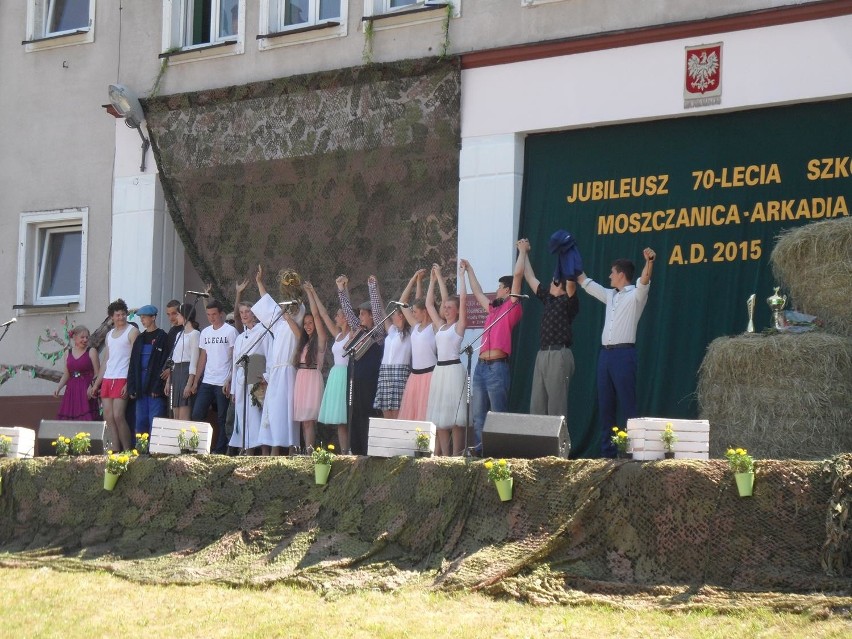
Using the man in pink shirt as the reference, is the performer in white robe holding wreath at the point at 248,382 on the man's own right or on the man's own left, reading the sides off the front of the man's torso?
on the man's own right

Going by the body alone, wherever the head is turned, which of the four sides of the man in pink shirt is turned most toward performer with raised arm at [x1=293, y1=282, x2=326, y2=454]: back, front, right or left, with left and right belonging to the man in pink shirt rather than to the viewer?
right

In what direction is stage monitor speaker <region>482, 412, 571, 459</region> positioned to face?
away from the camera

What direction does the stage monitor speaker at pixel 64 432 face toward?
away from the camera

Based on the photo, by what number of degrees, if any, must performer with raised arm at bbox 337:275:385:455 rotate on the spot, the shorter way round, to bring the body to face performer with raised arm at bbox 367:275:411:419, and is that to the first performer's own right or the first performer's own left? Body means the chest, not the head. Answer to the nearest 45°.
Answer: approximately 90° to the first performer's own left

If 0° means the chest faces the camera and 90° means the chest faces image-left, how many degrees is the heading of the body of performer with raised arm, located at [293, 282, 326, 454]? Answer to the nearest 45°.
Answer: approximately 45°

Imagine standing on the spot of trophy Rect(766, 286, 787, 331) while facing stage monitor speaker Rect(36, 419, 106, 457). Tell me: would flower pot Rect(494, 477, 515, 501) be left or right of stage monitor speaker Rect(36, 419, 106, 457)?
left

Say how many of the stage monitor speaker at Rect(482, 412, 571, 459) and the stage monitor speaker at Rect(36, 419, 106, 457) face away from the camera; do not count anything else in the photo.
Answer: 2
